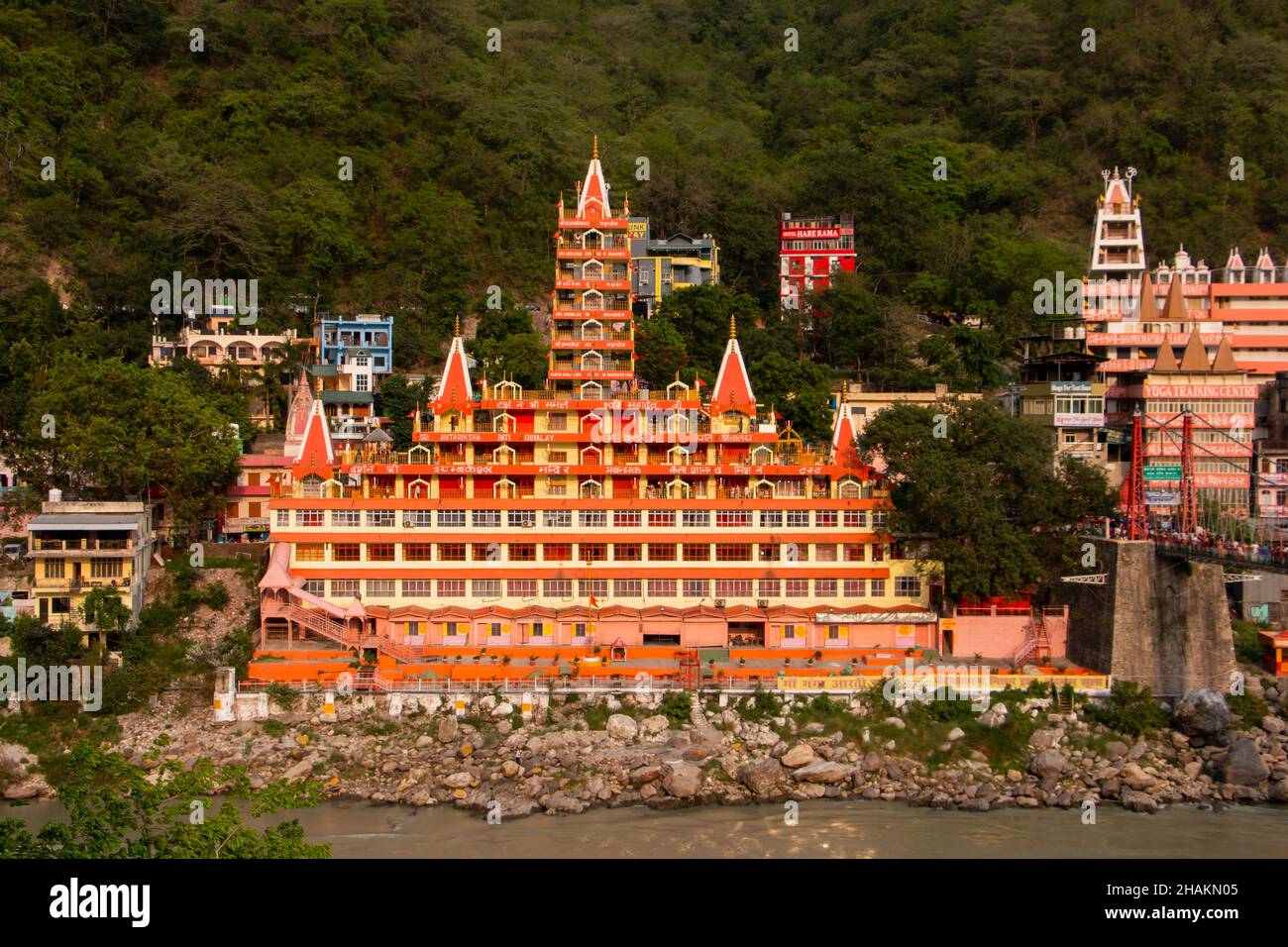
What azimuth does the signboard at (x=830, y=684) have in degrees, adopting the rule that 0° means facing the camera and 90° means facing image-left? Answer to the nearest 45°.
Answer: approximately 0°

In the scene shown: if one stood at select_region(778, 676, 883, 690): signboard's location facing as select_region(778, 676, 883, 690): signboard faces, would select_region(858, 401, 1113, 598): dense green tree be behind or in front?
behind

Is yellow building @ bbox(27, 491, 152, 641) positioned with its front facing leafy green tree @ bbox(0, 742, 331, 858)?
yes

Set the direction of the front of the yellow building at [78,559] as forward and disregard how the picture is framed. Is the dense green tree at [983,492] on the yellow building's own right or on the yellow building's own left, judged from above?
on the yellow building's own left

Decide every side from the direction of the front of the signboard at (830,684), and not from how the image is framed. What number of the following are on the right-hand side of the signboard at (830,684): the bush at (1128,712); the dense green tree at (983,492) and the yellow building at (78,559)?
1

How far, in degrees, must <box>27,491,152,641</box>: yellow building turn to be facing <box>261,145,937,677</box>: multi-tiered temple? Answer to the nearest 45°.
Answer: approximately 90° to its left

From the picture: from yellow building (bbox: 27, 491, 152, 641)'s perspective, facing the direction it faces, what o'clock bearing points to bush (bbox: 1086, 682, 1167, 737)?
The bush is roughly at 10 o'clock from the yellow building.

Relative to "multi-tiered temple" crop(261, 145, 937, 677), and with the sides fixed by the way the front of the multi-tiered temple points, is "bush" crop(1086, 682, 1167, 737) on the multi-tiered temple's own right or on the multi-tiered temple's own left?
on the multi-tiered temple's own left

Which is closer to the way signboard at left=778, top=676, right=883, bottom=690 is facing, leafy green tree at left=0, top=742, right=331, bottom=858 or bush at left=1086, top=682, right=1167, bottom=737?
the leafy green tree

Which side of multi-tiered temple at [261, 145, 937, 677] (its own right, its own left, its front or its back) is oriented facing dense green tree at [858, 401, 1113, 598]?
left
